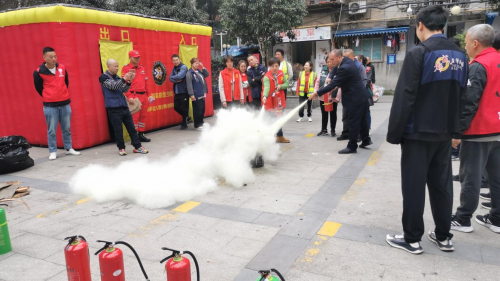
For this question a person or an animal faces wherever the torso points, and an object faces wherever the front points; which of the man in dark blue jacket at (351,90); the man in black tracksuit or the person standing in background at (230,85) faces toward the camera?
the person standing in background

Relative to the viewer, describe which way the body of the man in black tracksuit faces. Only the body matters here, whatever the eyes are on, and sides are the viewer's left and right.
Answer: facing away from the viewer and to the left of the viewer

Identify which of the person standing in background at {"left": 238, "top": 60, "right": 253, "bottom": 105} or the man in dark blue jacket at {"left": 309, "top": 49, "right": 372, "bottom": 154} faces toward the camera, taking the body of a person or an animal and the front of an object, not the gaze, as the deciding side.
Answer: the person standing in background

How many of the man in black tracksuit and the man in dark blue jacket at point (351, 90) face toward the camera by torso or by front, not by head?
0

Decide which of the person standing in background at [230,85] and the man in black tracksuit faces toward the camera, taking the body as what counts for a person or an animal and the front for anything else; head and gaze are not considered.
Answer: the person standing in background

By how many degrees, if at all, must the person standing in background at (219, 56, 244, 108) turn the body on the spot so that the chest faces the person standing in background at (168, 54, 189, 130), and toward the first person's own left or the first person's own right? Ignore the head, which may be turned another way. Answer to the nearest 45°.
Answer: approximately 135° to the first person's own right

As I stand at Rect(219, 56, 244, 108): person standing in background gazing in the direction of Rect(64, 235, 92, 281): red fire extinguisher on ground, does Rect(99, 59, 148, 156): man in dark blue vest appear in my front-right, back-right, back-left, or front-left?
front-right

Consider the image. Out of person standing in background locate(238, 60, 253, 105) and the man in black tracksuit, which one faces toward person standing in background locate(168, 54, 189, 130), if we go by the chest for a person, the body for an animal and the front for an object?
the man in black tracksuit

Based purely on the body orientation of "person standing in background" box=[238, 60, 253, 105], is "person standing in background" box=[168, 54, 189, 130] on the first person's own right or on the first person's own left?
on the first person's own right

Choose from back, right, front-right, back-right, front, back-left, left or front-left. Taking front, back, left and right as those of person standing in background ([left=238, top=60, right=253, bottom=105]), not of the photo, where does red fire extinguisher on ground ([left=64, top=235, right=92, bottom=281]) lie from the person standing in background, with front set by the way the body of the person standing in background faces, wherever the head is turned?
front

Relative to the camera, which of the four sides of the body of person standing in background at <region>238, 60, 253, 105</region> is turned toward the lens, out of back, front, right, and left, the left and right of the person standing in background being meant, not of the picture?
front

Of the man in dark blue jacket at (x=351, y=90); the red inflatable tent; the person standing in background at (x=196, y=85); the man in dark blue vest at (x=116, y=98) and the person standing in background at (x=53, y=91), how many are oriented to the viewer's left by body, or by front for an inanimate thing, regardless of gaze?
1

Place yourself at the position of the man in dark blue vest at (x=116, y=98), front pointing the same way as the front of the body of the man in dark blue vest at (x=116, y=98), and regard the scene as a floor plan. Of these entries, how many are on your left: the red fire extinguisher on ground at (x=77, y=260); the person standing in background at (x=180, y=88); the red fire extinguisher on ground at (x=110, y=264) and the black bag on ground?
1

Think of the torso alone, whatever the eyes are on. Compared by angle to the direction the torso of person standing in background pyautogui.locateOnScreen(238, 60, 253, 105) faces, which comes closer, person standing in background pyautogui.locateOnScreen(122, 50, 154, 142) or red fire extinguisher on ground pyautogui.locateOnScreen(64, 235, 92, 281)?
the red fire extinguisher on ground

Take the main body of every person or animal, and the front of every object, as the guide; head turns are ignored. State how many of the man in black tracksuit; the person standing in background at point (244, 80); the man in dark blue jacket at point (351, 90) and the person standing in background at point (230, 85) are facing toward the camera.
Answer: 2

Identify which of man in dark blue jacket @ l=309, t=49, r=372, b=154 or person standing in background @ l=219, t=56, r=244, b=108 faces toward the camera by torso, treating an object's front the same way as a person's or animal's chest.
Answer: the person standing in background

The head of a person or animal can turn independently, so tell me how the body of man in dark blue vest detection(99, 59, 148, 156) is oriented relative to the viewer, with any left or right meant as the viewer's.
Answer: facing the viewer and to the right of the viewer

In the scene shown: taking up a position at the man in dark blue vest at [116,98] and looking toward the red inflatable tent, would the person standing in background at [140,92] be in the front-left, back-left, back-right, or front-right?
front-right

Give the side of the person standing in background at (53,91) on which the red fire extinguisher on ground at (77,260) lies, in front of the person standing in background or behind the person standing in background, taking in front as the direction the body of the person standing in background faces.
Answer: in front

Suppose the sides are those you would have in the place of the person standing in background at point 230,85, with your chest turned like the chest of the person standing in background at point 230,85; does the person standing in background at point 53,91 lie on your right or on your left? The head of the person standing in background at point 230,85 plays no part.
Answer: on your right
